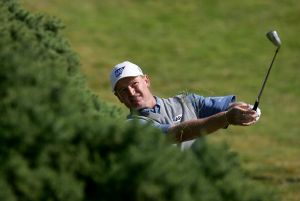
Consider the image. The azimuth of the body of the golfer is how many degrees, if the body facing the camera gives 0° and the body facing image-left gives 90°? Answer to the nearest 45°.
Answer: approximately 0°

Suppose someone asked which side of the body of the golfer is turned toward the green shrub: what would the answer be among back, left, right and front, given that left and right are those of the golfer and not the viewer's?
front
